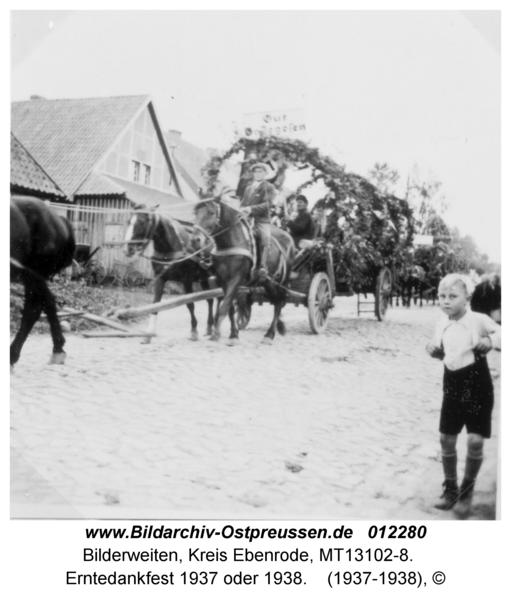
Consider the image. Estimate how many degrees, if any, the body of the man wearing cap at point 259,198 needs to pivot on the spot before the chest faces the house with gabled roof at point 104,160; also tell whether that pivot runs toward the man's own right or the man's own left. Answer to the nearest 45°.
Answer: approximately 45° to the man's own right

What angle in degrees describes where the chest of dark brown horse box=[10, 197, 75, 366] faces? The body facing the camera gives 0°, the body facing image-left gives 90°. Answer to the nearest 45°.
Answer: approximately 90°

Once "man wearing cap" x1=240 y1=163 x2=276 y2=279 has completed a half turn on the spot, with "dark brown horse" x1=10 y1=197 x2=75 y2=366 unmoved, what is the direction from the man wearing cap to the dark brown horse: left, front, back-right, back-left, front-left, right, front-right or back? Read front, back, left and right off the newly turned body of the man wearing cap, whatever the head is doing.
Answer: back-left

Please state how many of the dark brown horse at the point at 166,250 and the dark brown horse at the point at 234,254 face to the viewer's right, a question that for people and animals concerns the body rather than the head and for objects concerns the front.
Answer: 0

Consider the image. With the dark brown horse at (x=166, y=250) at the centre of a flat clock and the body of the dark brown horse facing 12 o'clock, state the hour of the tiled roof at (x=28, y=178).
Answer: The tiled roof is roughly at 2 o'clock from the dark brown horse.

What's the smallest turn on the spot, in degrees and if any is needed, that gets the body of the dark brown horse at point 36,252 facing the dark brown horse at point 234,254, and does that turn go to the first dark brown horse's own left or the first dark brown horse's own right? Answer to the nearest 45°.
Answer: approximately 180°

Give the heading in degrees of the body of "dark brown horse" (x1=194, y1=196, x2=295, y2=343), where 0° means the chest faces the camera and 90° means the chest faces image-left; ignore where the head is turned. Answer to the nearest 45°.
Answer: approximately 45°
